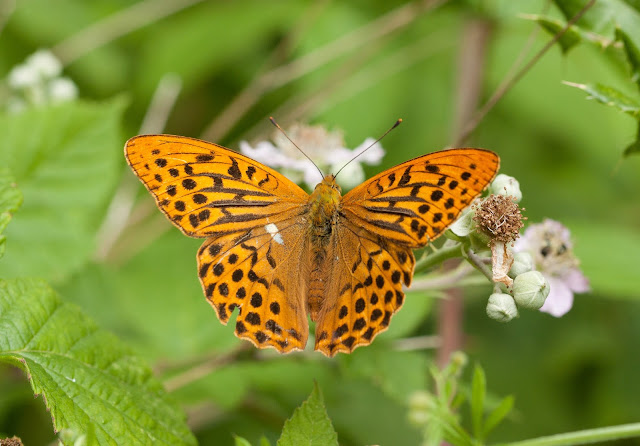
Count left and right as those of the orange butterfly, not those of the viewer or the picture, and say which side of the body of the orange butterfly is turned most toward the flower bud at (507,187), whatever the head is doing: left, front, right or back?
right

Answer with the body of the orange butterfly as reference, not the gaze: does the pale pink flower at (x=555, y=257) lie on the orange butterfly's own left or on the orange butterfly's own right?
on the orange butterfly's own right

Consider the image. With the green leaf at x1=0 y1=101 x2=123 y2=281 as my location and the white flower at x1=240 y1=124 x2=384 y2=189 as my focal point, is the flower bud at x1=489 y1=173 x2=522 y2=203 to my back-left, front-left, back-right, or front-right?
front-right

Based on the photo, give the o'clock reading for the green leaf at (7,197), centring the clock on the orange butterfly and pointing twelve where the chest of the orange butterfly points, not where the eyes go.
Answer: The green leaf is roughly at 8 o'clock from the orange butterfly.

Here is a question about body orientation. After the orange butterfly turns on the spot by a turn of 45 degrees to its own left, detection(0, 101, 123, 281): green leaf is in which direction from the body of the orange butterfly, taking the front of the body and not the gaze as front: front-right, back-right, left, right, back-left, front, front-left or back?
front

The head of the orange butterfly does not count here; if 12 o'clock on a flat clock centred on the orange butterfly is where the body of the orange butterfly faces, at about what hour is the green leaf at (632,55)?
The green leaf is roughly at 3 o'clock from the orange butterfly.

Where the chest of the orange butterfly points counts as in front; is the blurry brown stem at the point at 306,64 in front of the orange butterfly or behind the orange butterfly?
in front

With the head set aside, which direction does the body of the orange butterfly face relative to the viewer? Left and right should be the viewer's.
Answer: facing away from the viewer

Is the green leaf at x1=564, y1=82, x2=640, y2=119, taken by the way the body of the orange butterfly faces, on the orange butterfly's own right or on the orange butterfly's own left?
on the orange butterfly's own right
